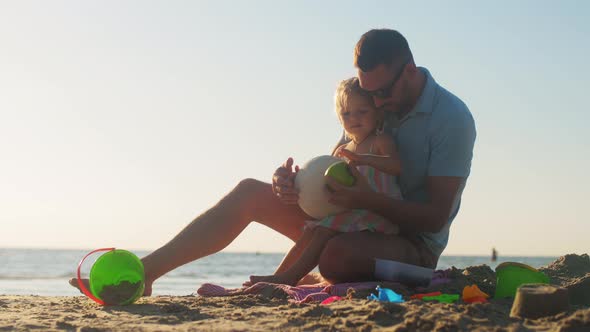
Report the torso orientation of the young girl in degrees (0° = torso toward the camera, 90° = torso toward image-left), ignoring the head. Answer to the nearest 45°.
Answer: approximately 45°

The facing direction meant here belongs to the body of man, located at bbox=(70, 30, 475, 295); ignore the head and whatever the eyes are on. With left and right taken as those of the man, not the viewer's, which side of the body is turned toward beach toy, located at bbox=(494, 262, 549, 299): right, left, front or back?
back

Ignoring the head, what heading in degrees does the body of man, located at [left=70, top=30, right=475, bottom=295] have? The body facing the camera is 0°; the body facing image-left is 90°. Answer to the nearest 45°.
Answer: approximately 90°

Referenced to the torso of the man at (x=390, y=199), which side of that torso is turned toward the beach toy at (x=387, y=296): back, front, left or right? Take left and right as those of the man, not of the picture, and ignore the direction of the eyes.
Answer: left
